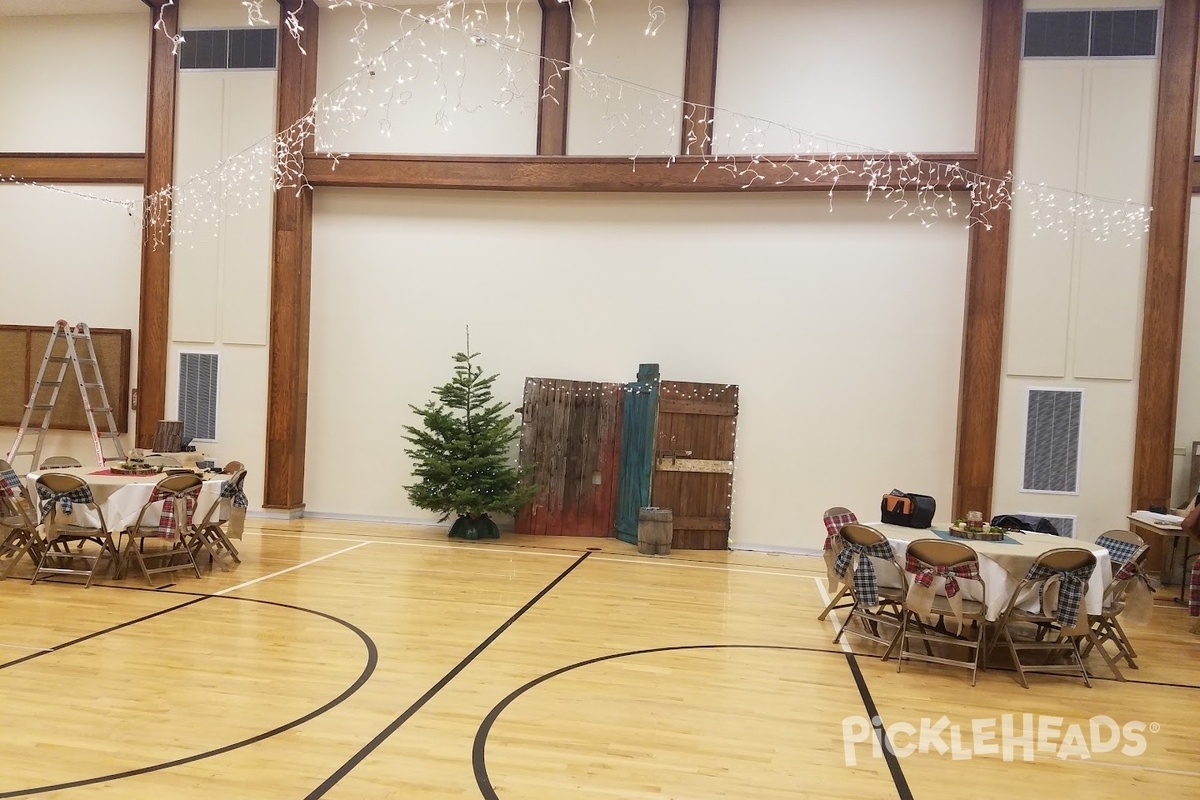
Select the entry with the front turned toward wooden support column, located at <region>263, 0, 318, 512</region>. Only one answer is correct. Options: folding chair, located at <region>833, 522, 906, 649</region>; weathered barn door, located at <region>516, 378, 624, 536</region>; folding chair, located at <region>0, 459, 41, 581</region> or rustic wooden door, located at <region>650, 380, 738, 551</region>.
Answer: folding chair, located at <region>0, 459, 41, 581</region>

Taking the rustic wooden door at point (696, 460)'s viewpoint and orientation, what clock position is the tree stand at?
The tree stand is roughly at 3 o'clock from the rustic wooden door.

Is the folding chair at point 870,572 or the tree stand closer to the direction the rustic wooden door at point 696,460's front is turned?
the folding chair

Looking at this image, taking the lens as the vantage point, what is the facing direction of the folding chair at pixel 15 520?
facing away from the viewer and to the right of the viewer

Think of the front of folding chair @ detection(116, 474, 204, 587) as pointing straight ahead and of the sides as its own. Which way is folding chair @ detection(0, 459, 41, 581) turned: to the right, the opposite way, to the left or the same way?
to the right

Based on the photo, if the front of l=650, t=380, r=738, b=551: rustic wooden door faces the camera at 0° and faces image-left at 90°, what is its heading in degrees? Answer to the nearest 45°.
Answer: approximately 0°
